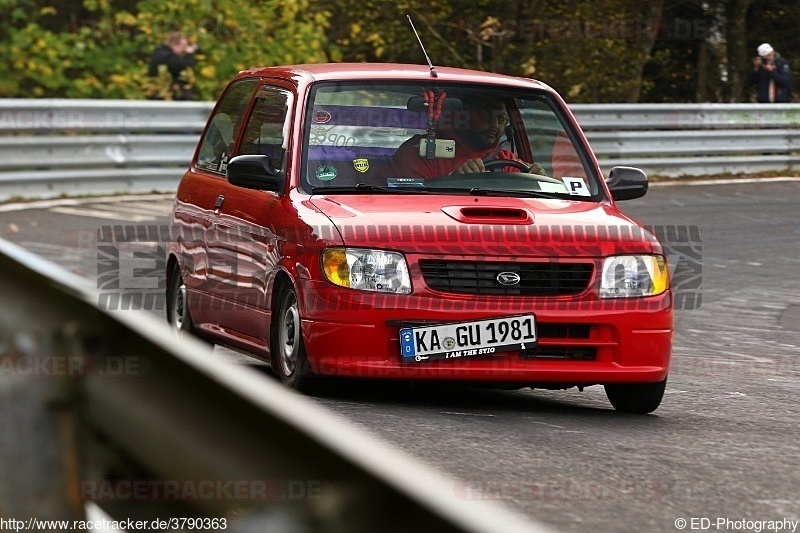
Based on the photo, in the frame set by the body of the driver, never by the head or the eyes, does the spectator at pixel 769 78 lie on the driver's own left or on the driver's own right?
on the driver's own left

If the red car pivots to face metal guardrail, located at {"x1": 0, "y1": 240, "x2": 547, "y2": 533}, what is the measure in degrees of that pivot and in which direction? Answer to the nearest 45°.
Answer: approximately 45° to its right

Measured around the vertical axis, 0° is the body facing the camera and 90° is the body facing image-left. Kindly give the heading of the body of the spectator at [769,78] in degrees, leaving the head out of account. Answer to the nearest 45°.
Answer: approximately 0°

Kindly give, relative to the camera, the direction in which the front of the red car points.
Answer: facing the viewer and to the right of the viewer

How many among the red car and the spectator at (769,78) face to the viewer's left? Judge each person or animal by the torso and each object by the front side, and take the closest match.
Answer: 0

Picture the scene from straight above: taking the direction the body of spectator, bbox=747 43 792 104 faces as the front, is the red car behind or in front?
in front

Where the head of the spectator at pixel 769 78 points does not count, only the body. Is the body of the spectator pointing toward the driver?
yes

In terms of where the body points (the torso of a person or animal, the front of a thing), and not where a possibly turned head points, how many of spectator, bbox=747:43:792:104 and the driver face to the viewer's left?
0

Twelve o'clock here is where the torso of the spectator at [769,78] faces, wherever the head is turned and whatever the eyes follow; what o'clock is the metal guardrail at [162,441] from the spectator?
The metal guardrail is roughly at 12 o'clock from the spectator.
